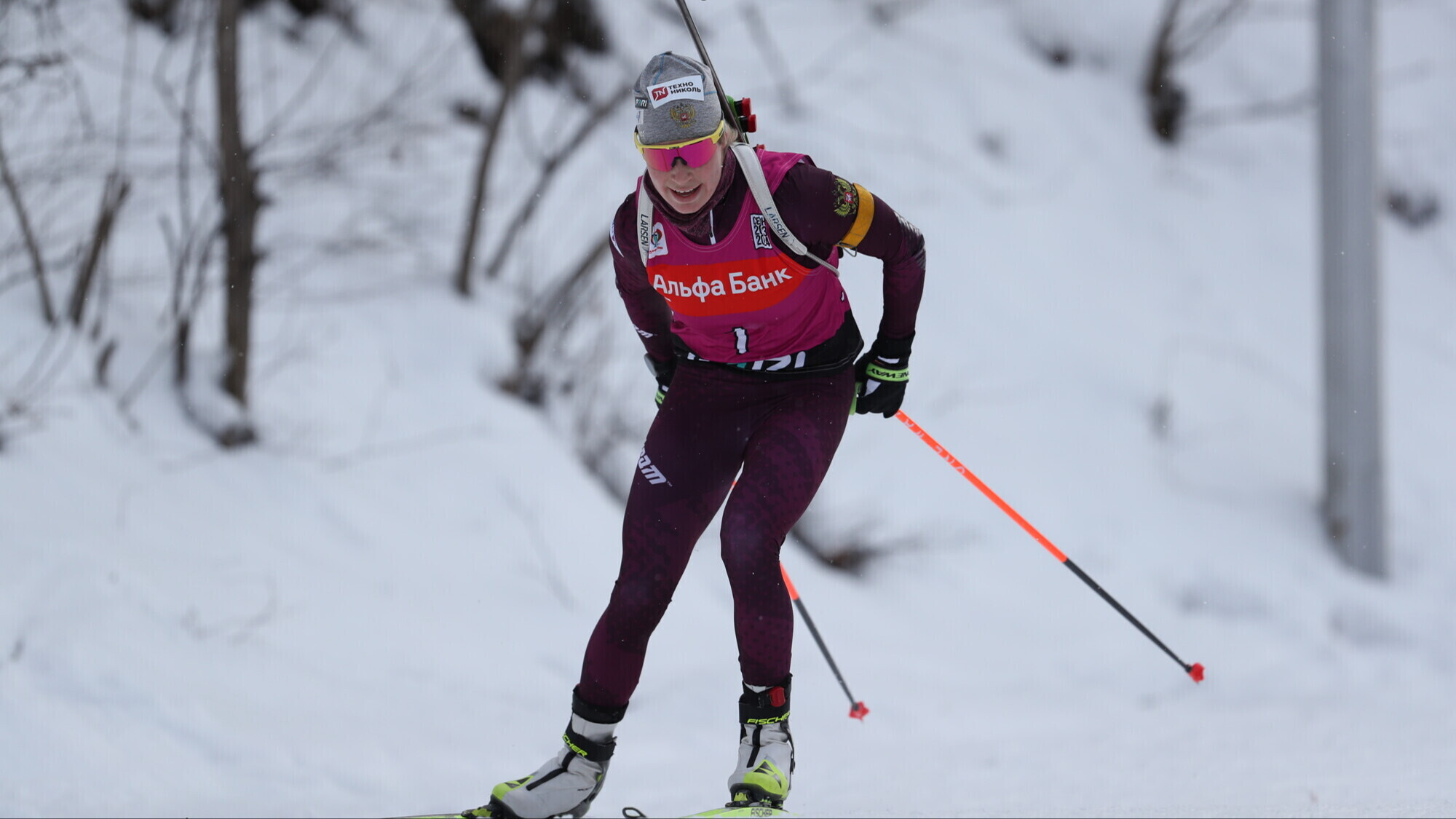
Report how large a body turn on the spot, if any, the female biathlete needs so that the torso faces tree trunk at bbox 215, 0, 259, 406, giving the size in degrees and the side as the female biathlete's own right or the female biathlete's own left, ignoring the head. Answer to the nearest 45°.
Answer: approximately 90° to the female biathlete's own right

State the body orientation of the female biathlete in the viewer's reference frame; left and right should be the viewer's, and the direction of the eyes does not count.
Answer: facing the viewer and to the left of the viewer
